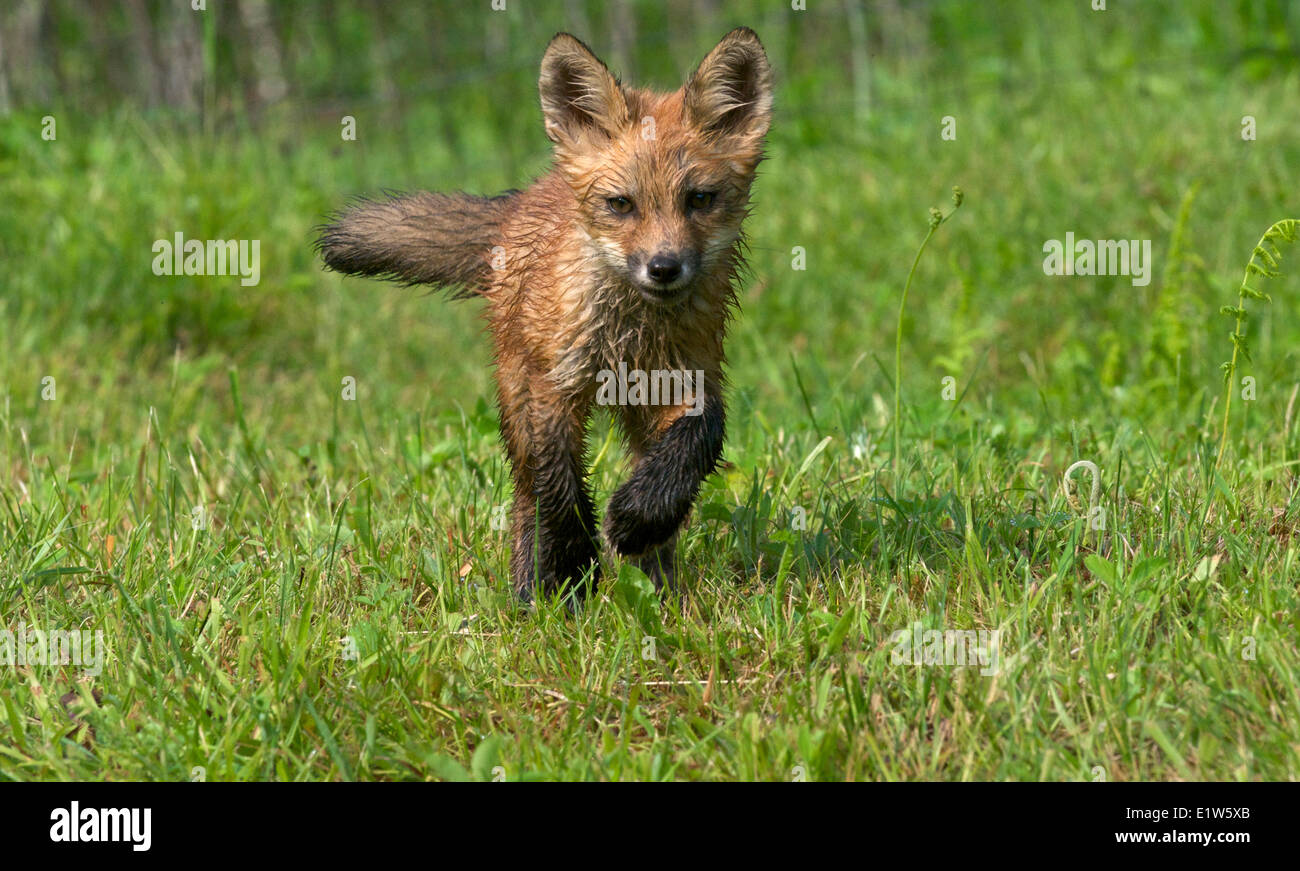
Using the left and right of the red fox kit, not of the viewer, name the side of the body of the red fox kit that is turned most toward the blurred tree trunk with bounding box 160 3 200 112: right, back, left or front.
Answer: back

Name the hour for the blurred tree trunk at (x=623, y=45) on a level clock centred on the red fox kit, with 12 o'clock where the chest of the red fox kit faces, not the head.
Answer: The blurred tree trunk is roughly at 6 o'clock from the red fox kit.

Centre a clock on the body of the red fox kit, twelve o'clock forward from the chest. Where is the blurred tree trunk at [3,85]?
The blurred tree trunk is roughly at 5 o'clock from the red fox kit.

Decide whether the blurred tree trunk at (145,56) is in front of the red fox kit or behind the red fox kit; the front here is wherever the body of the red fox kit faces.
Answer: behind

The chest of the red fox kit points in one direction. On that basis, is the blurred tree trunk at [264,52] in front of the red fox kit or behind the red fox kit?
behind

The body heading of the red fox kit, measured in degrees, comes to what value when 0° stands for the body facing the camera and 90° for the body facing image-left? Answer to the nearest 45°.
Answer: approximately 0°
